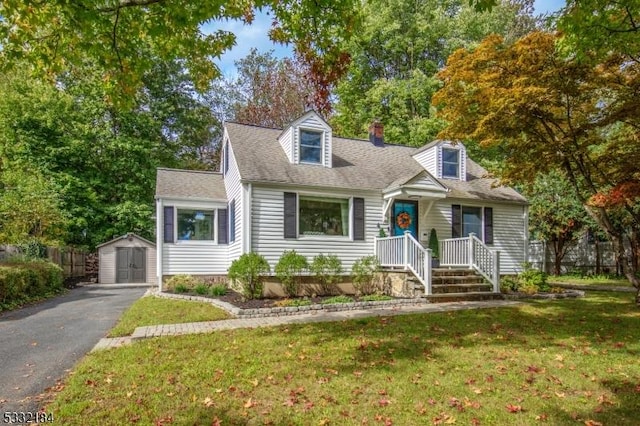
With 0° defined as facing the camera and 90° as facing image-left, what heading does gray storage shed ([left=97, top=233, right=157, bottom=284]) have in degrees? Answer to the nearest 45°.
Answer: approximately 0°

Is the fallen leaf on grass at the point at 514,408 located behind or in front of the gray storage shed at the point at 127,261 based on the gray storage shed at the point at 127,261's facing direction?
in front

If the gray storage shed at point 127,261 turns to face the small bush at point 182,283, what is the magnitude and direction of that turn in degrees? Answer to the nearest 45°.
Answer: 0° — it already faces it

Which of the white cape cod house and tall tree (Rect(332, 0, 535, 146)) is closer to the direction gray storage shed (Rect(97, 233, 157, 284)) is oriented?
the white cape cod house

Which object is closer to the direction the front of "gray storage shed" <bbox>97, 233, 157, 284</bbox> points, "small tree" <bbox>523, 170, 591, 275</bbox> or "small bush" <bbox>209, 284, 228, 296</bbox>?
the small bush

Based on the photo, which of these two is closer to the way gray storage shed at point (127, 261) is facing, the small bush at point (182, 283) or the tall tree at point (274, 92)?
the small bush

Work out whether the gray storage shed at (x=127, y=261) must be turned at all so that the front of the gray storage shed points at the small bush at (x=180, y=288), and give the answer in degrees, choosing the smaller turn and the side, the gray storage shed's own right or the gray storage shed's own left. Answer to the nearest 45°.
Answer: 0° — it already faces it
